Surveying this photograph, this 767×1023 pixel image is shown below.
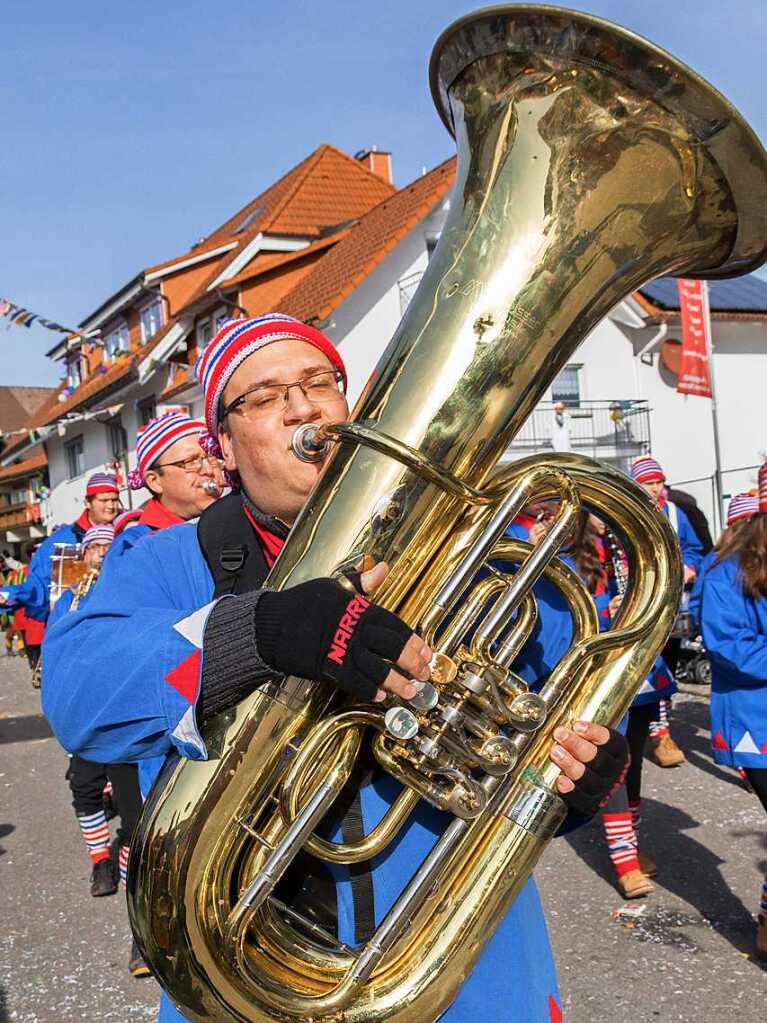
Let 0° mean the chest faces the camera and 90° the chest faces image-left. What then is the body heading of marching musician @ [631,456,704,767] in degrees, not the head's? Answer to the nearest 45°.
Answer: approximately 315°

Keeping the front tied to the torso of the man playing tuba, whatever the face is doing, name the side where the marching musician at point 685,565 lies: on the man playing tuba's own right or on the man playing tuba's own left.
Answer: on the man playing tuba's own left

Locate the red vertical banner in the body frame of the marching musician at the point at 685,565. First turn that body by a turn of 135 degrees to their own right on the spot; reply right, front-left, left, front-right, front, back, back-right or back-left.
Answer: right

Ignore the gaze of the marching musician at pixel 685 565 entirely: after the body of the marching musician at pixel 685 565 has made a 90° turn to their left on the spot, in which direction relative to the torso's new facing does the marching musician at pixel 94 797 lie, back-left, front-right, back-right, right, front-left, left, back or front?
back

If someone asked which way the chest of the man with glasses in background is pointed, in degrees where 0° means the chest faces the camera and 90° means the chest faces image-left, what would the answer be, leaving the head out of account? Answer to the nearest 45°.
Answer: approximately 315°

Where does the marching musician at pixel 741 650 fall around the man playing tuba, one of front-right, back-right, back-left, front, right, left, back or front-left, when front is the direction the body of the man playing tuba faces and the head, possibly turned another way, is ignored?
left

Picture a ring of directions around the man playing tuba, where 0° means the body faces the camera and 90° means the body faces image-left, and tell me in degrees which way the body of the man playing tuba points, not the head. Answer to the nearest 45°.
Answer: approximately 315°
